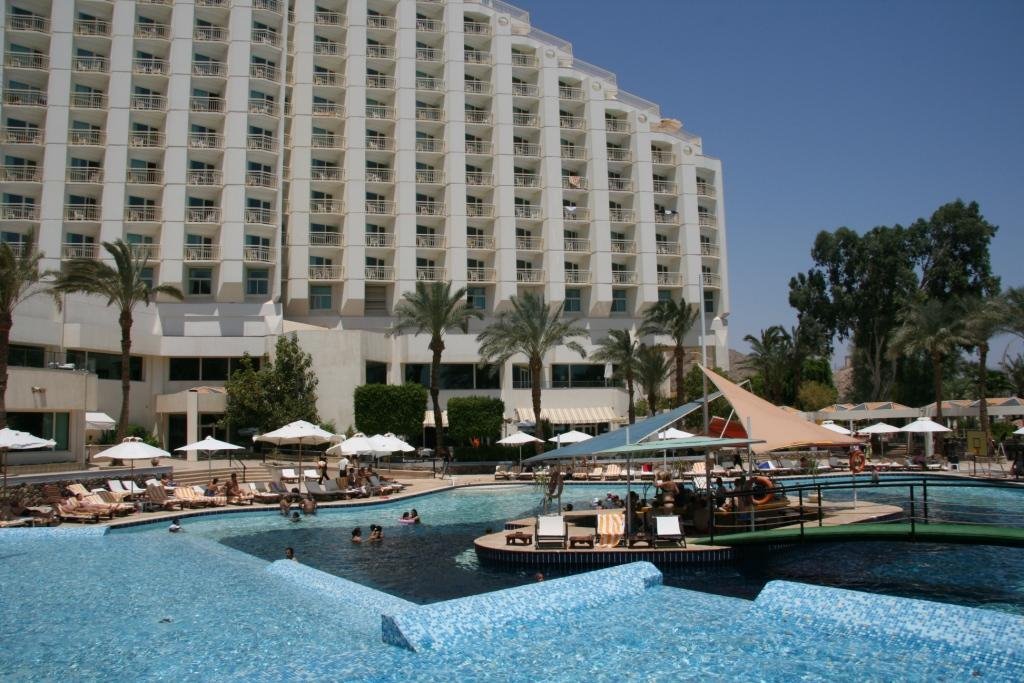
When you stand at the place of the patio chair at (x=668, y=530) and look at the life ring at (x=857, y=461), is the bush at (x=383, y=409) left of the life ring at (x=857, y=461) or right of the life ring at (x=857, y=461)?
left

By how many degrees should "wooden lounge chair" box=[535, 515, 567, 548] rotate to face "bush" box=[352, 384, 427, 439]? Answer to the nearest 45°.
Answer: approximately 180°

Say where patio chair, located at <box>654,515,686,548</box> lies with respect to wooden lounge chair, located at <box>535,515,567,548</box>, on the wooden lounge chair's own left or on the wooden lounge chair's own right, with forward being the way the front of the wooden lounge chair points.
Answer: on the wooden lounge chair's own left

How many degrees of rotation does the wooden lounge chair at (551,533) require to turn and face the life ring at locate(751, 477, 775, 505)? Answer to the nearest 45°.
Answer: approximately 90° to its left

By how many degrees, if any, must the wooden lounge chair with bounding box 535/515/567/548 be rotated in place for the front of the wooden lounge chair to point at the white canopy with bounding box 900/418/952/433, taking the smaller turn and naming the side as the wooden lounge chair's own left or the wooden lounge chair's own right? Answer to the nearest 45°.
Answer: approximately 135° to the wooden lounge chair's own left

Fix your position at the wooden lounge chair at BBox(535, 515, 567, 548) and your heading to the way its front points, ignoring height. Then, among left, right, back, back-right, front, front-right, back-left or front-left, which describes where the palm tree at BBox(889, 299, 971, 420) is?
back-left

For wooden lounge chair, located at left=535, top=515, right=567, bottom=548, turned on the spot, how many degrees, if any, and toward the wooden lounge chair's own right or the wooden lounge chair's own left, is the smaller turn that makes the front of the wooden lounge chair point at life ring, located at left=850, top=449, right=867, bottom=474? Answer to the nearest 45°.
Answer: approximately 135° to the wooden lounge chair's own left

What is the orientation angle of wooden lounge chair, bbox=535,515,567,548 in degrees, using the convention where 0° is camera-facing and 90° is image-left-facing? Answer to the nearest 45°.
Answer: approximately 0°
